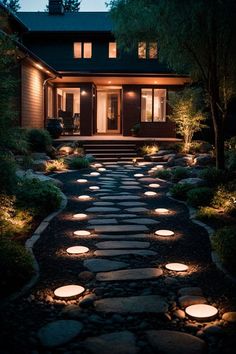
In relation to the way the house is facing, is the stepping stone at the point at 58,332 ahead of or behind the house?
ahead

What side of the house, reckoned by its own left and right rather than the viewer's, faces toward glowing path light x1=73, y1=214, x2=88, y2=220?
front

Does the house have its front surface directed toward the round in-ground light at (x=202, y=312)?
yes

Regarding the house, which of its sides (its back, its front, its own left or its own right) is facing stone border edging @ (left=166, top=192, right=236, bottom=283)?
front

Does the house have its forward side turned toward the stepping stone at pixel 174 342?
yes

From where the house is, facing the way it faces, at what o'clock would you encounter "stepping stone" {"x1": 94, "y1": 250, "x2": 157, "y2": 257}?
The stepping stone is roughly at 12 o'clock from the house.

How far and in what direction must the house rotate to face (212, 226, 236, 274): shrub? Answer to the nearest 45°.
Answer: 0° — it already faces it

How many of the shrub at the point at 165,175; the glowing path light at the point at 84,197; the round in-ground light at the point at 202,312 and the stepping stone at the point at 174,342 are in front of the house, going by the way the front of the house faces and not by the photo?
4

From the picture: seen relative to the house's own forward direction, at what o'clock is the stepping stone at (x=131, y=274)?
The stepping stone is roughly at 12 o'clock from the house.

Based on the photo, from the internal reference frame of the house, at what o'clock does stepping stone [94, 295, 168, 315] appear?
The stepping stone is roughly at 12 o'clock from the house.

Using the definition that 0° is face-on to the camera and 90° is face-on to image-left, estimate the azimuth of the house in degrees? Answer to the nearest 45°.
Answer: approximately 0°

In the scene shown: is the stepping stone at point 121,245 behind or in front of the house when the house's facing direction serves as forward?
in front

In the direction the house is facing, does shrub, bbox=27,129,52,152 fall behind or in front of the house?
in front
